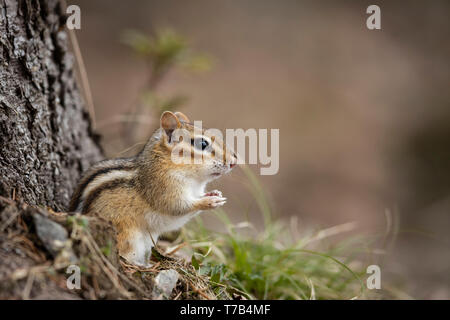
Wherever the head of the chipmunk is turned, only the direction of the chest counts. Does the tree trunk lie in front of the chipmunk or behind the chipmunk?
behind

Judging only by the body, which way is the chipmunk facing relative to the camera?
to the viewer's right
